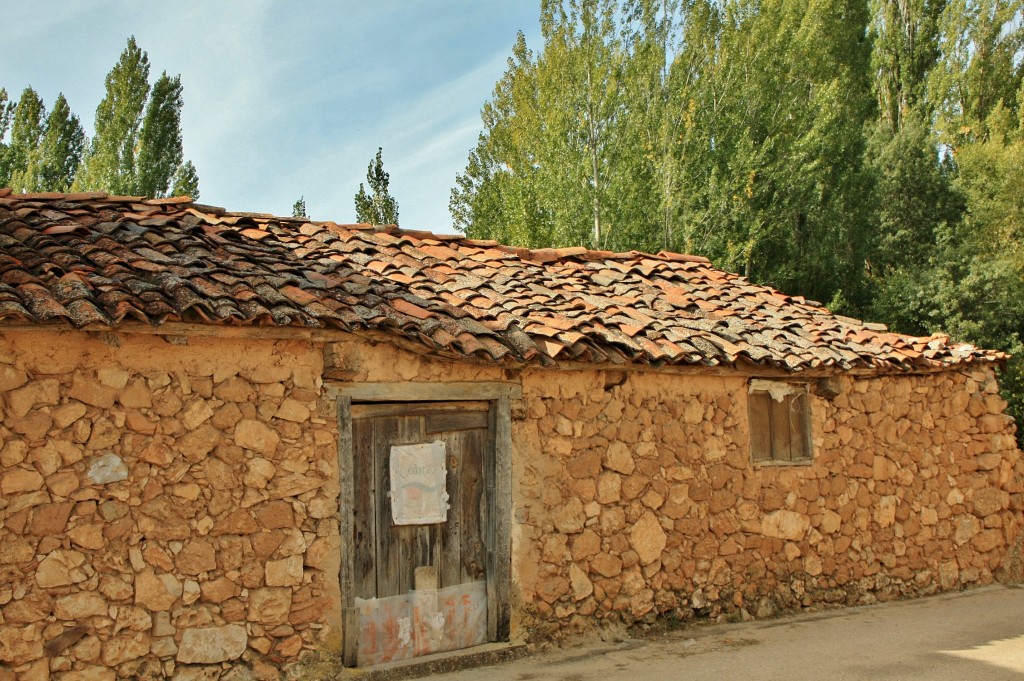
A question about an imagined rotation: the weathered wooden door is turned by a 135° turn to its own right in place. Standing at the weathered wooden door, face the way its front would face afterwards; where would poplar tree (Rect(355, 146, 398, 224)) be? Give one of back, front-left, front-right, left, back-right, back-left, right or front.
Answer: front-right

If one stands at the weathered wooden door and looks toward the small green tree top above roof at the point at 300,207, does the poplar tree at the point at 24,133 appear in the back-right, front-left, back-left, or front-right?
front-left

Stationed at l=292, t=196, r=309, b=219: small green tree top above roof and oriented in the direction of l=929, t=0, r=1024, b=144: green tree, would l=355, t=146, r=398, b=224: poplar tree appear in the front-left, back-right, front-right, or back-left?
front-right

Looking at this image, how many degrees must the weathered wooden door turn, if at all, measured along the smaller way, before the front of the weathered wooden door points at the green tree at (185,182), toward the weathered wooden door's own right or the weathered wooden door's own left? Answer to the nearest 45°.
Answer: approximately 180°

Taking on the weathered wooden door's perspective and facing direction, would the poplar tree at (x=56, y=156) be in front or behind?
behind

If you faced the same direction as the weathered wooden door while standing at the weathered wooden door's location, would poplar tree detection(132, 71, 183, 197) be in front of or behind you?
behind

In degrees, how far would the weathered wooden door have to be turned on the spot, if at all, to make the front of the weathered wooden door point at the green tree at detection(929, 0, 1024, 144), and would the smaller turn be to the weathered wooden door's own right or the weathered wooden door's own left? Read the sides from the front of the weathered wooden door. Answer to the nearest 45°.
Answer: approximately 135° to the weathered wooden door's own left

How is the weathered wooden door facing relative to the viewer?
toward the camera
